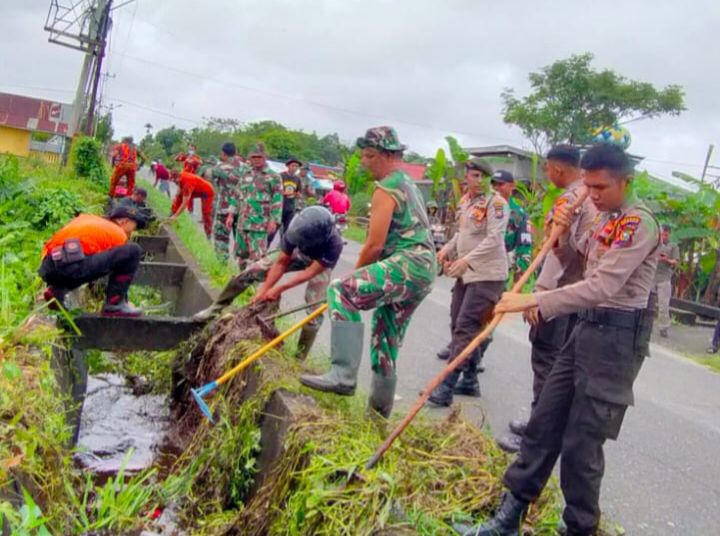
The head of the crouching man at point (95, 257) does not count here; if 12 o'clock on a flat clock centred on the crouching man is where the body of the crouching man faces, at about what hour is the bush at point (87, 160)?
The bush is roughly at 9 o'clock from the crouching man.

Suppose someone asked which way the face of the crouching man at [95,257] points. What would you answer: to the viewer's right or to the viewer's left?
to the viewer's right

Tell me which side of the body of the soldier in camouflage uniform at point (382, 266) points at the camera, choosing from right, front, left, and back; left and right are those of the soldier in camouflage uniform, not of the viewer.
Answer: left

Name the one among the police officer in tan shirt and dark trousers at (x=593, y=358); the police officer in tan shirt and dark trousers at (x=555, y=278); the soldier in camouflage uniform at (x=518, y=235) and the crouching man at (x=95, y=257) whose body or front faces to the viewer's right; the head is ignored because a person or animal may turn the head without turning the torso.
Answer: the crouching man

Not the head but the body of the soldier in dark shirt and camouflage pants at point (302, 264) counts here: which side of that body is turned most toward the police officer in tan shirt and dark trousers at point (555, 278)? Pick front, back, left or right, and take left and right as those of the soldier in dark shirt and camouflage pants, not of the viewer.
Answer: left

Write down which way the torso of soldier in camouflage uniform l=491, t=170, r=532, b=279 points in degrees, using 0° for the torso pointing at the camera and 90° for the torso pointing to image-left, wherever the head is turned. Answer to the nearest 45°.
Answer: approximately 45°

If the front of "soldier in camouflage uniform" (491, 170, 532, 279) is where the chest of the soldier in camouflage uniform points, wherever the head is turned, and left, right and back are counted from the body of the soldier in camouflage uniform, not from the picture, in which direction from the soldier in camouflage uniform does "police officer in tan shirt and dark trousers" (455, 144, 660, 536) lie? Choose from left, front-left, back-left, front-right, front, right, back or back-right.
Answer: front-left

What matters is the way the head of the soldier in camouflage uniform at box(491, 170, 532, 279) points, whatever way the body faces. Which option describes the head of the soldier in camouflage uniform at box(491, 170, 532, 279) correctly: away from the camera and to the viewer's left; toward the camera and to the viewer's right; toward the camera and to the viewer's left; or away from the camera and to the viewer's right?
toward the camera and to the viewer's left

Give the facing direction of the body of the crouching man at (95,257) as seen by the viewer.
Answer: to the viewer's right

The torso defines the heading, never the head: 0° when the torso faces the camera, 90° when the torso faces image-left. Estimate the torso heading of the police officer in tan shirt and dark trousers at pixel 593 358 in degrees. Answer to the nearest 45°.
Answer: approximately 90°

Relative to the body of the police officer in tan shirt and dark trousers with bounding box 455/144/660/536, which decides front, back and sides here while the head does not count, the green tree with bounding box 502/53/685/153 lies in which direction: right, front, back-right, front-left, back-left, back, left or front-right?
right

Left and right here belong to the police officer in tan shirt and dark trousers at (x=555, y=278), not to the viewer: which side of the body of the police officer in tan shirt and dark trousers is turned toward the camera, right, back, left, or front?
left

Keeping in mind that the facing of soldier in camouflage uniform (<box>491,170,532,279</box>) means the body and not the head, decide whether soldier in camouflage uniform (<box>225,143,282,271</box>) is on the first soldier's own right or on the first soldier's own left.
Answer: on the first soldier's own right

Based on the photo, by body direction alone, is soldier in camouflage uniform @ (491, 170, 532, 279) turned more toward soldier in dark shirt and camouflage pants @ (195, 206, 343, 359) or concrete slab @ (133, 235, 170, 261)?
the soldier in dark shirt and camouflage pants
